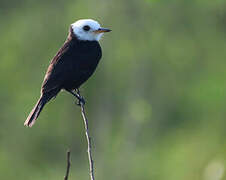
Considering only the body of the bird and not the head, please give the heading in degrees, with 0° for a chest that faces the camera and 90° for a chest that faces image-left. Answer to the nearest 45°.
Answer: approximately 270°
